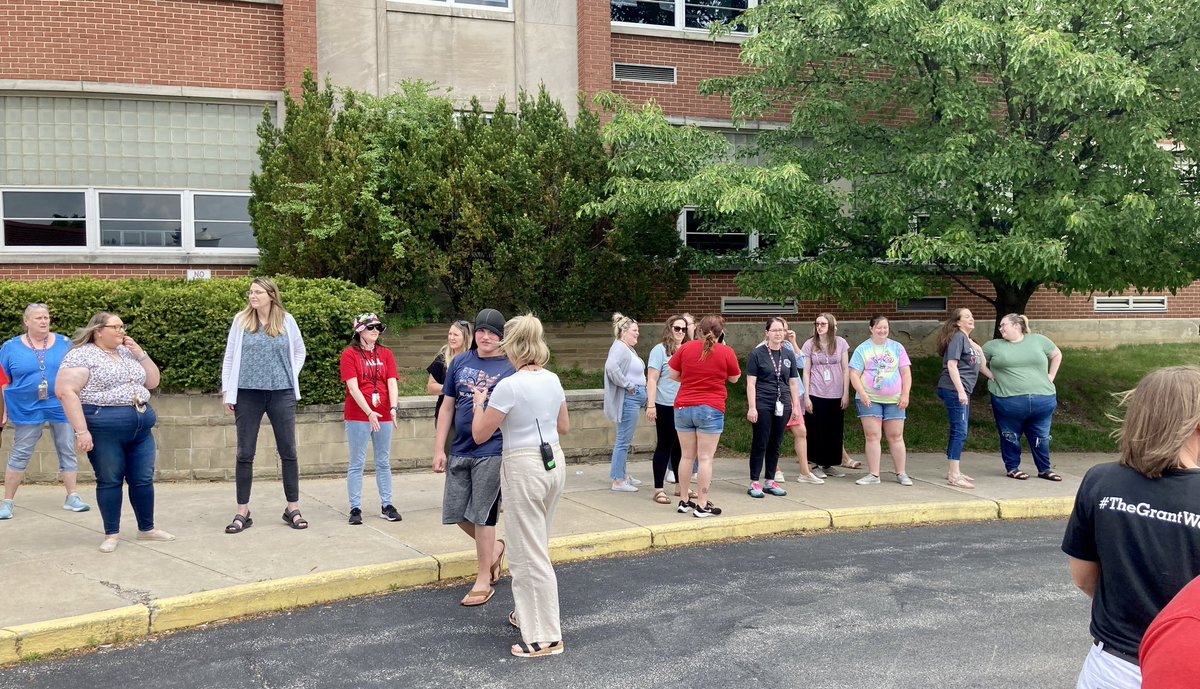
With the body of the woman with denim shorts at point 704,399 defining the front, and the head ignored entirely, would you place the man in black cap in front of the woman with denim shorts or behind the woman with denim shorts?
behind

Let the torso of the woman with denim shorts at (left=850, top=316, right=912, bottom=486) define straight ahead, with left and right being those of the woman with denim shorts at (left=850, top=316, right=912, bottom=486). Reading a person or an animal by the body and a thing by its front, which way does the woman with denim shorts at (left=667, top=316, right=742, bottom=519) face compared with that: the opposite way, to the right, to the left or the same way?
the opposite way

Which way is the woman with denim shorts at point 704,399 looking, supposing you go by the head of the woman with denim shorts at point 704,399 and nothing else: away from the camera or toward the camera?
away from the camera

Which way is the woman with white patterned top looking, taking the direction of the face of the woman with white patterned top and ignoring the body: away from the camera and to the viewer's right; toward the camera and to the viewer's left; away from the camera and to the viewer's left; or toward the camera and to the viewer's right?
toward the camera and to the viewer's right

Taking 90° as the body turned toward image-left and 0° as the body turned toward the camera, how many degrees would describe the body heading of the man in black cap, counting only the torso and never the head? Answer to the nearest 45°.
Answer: approximately 0°

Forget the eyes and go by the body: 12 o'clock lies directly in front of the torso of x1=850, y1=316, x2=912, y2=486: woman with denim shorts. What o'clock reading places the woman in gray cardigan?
The woman in gray cardigan is roughly at 2 o'clock from the woman with denim shorts.

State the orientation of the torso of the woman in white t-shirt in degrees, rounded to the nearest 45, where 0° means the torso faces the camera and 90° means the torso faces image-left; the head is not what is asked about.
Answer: approximately 135°

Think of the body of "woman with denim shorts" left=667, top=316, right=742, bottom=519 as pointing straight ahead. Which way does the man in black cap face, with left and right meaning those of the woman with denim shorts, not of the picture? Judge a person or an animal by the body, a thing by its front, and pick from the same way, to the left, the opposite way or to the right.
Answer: the opposite way

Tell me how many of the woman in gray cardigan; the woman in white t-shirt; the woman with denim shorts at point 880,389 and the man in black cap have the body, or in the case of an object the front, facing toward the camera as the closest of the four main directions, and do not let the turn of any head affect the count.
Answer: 2

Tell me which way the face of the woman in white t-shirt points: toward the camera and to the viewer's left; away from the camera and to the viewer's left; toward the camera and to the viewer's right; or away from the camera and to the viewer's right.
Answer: away from the camera and to the viewer's left

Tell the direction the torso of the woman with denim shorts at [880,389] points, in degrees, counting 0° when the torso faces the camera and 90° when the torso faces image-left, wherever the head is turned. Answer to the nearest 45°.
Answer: approximately 0°
